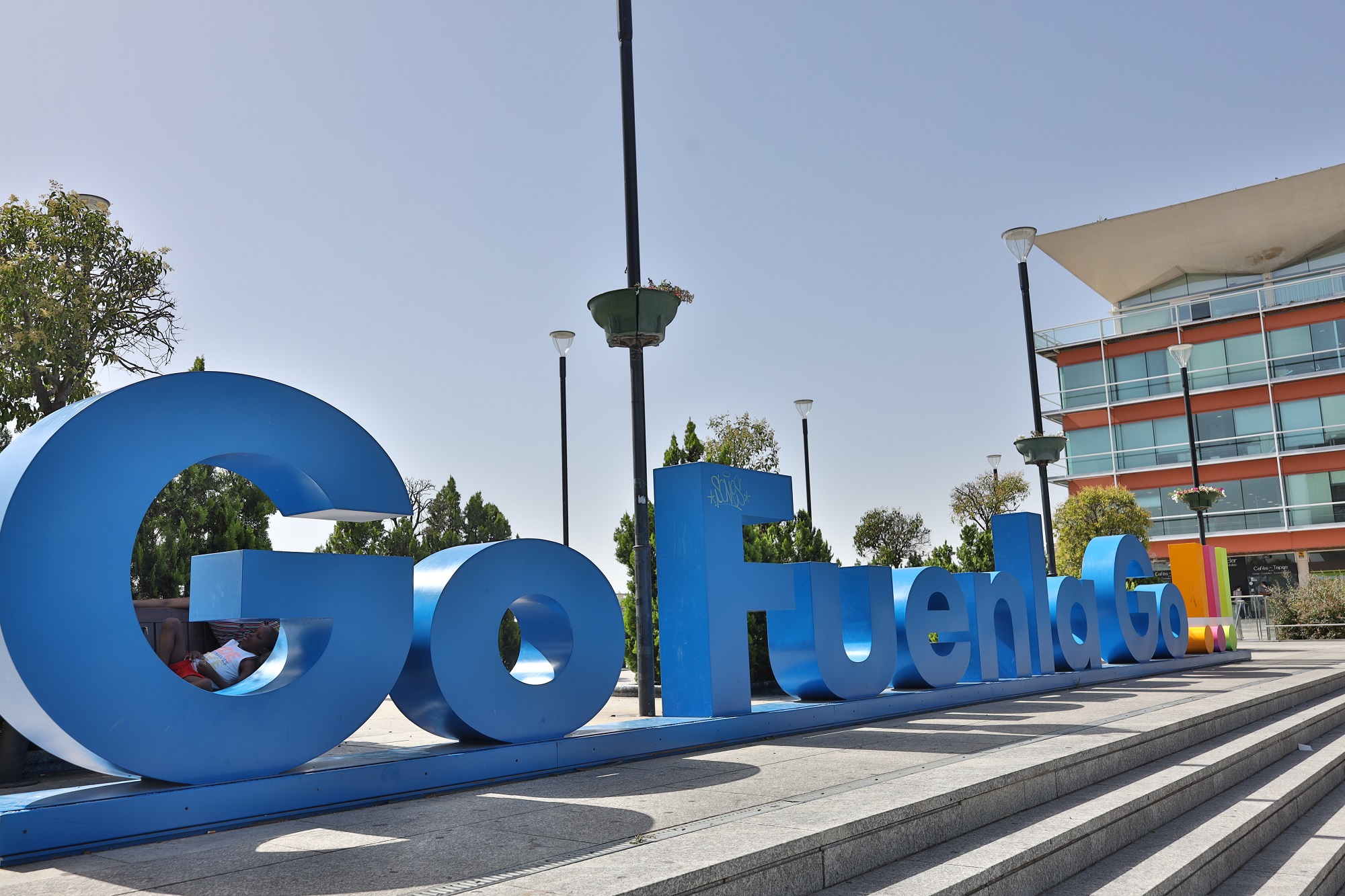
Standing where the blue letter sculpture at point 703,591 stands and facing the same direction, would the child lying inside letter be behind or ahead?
behind

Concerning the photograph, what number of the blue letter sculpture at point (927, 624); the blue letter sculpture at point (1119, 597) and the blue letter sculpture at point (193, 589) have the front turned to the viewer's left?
0

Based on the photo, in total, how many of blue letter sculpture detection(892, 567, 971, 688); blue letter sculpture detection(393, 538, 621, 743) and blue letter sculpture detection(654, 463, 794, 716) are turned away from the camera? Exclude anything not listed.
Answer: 0

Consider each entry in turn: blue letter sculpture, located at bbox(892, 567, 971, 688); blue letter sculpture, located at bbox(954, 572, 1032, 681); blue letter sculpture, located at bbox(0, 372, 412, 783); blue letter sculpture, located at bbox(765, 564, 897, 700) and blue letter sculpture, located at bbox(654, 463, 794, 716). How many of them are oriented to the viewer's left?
0

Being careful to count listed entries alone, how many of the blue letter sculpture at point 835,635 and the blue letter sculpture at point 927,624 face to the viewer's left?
0

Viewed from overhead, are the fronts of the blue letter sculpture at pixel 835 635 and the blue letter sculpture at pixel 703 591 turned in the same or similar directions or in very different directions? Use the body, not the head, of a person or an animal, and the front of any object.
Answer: same or similar directions

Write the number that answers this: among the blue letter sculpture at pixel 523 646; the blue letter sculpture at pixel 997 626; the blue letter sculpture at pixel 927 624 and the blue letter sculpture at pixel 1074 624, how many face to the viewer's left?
0

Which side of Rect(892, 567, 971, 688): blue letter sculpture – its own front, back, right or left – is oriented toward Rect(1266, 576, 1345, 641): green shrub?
left

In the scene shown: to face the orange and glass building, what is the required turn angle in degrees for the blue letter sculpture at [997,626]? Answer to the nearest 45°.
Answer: approximately 135° to its left

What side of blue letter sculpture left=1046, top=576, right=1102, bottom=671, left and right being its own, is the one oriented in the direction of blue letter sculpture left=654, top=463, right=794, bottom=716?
right

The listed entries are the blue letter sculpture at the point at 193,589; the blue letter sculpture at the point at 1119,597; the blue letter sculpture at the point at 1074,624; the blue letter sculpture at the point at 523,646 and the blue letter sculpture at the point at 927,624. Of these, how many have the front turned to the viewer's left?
0

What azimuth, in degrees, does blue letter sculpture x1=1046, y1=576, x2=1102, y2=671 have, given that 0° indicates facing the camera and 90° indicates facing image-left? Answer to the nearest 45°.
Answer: approximately 315°

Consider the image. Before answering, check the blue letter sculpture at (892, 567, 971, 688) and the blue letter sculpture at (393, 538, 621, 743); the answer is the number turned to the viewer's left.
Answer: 0

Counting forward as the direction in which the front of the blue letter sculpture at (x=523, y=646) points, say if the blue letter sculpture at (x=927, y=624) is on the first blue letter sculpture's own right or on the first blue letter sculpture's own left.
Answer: on the first blue letter sculpture's own left

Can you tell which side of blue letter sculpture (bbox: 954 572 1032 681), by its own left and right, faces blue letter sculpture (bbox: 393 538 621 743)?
right

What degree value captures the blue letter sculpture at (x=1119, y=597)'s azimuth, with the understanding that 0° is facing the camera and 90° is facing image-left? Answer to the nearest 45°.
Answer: approximately 315°

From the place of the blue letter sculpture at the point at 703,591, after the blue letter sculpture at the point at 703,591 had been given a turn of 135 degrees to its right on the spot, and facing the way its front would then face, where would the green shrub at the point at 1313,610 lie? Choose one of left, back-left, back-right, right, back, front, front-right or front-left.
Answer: back-right

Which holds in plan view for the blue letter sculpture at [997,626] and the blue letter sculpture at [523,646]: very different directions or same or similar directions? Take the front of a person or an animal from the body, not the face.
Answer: same or similar directions
